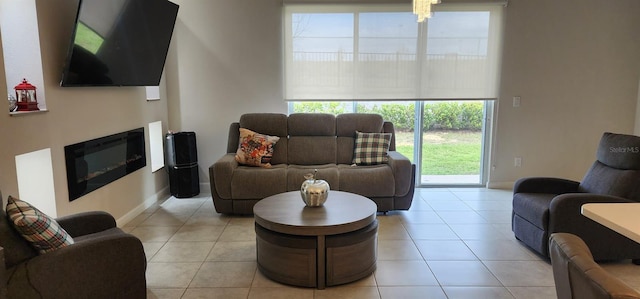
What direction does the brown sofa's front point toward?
toward the camera

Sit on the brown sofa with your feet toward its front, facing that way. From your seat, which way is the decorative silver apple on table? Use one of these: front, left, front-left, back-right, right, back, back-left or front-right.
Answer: front

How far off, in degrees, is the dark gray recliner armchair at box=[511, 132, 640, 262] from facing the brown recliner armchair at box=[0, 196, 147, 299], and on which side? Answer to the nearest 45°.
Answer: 0° — it already faces it

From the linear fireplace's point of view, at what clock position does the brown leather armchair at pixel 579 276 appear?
The brown leather armchair is roughly at 1 o'clock from the linear fireplace.

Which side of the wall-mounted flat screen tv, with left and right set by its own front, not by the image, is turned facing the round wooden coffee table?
front

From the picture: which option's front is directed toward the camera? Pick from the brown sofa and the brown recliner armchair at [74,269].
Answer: the brown sofa

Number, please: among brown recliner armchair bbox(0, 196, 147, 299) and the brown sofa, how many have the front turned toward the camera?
1

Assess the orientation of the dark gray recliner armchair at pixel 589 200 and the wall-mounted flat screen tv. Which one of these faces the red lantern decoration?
the dark gray recliner armchair

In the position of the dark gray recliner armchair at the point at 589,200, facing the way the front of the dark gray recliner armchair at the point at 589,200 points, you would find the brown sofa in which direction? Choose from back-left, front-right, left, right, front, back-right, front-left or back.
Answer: front-right

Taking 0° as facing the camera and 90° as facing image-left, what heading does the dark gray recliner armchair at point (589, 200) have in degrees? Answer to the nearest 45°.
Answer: approximately 45°

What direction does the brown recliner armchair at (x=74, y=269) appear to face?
to the viewer's right

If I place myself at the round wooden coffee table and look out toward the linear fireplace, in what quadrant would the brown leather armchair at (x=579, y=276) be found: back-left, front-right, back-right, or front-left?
back-left

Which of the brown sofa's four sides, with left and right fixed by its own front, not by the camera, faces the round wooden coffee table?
front

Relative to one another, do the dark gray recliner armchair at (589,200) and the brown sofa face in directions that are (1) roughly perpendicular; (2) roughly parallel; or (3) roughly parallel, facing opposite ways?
roughly perpendicular

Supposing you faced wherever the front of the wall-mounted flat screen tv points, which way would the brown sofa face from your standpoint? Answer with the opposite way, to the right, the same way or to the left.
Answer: to the right

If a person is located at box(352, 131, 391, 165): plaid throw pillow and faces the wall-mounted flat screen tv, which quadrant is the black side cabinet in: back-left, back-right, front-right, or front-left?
front-right

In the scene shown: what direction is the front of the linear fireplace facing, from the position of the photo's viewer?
facing the viewer and to the right of the viewer

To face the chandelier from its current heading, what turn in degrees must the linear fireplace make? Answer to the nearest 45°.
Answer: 0° — it already faces it

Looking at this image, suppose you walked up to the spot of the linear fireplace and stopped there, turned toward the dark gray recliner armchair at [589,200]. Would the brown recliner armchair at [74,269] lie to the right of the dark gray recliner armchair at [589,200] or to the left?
right

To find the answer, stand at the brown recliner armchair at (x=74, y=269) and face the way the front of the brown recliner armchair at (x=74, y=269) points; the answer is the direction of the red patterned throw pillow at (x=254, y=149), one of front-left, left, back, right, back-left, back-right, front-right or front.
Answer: front-left

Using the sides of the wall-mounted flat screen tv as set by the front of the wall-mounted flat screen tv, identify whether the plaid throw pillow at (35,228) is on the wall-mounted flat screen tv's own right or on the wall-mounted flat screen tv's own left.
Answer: on the wall-mounted flat screen tv's own right

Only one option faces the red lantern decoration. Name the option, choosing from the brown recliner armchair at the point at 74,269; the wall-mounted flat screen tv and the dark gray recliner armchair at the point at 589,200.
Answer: the dark gray recliner armchair at the point at 589,200
